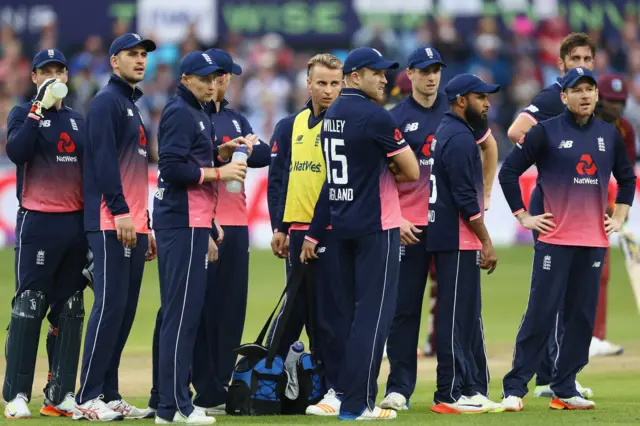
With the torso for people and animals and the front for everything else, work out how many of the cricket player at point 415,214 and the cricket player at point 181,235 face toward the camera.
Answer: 1

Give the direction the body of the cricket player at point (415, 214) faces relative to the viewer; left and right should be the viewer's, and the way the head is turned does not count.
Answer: facing the viewer

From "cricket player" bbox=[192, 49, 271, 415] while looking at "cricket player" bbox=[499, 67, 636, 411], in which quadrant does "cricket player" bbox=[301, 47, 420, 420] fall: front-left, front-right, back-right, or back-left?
front-right

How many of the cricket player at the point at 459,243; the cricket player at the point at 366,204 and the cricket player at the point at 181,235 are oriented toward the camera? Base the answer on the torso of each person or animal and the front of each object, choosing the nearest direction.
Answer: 0

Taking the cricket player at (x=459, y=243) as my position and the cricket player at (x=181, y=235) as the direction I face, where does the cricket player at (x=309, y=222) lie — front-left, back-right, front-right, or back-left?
front-right
